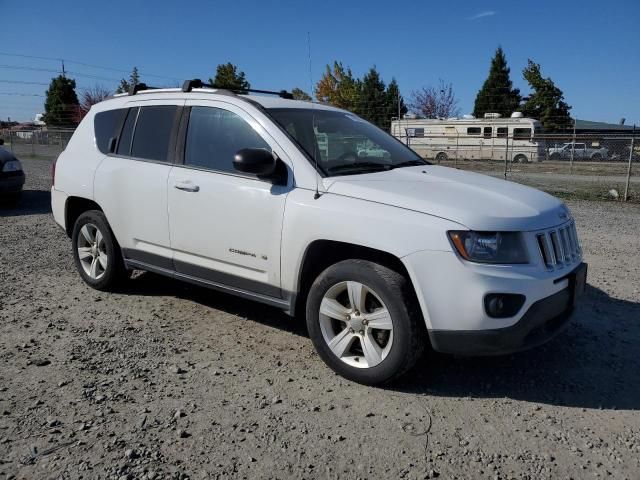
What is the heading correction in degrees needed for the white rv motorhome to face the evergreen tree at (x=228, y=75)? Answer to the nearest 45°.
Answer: approximately 135° to its left

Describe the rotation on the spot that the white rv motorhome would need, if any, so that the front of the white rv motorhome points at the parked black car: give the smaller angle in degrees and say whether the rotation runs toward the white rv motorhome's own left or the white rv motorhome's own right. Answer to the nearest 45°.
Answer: approximately 90° to the white rv motorhome's own right

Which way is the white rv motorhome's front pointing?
to the viewer's right

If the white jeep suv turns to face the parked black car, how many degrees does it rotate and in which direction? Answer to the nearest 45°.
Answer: approximately 180°

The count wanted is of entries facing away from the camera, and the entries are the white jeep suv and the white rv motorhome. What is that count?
0

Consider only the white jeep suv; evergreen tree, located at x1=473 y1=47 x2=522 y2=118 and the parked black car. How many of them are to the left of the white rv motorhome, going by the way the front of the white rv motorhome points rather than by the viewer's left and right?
1

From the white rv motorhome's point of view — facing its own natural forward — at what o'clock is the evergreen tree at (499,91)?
The evergreen tree is roughly at 9 o'clock from the white rv motorhome.

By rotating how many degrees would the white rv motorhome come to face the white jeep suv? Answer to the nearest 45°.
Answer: approximately 90° to its right

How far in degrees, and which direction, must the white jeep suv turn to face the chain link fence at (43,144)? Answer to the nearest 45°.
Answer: approximately 180°
